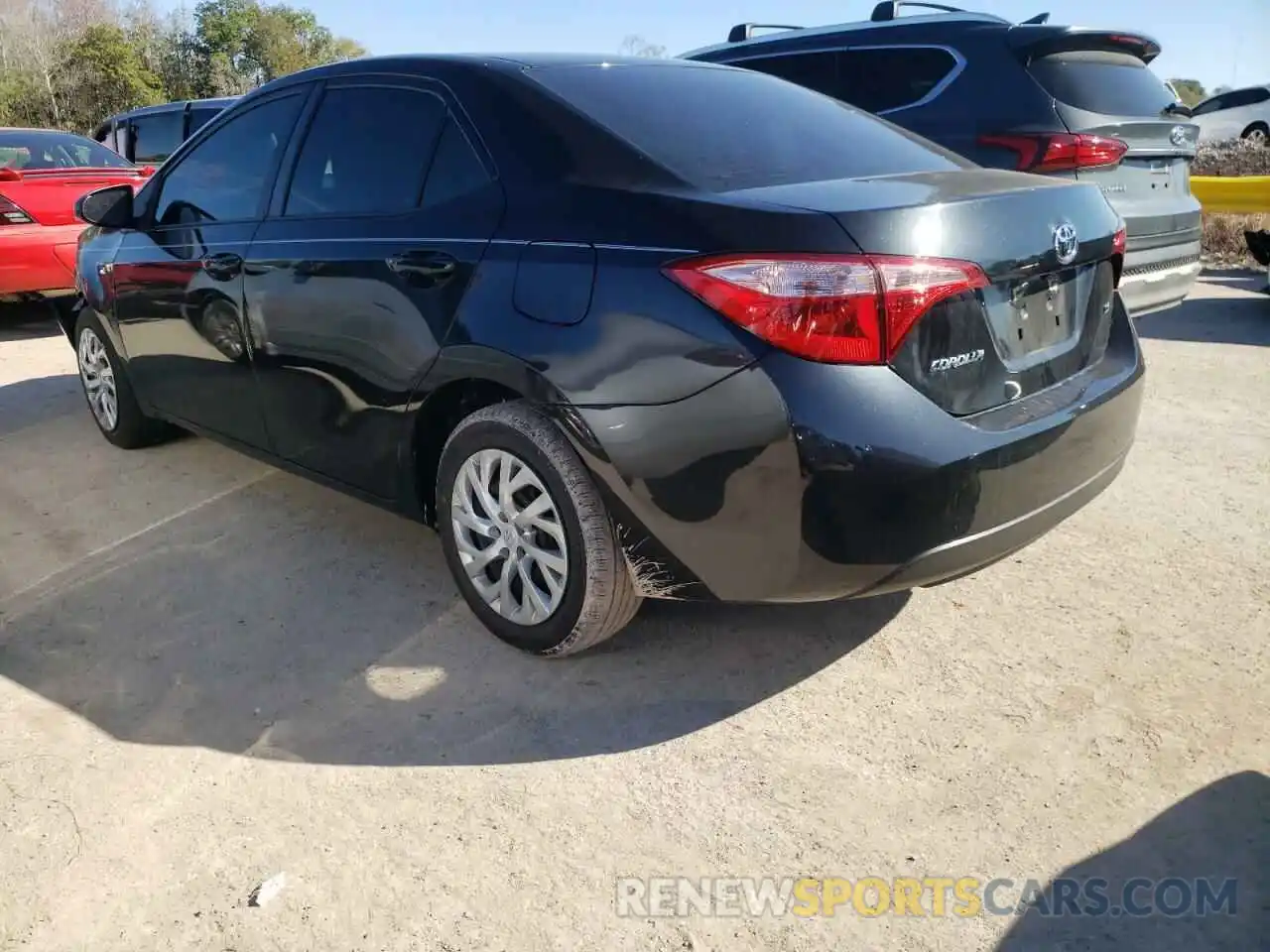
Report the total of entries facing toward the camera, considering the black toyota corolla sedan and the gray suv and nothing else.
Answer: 0

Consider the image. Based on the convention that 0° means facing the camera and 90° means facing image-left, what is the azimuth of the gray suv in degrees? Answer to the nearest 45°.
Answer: approximately 135°

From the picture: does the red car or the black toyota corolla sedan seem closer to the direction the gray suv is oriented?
the red car

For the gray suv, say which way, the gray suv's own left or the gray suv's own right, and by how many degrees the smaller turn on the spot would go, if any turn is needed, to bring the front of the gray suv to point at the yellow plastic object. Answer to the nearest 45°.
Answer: approximately 90° to the gray suv's own right

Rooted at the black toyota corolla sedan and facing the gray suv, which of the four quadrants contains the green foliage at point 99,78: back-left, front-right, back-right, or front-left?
front-left

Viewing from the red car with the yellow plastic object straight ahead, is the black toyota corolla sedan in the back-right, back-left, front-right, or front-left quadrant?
front-right

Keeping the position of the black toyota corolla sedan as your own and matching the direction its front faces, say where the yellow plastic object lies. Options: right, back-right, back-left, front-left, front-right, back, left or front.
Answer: right

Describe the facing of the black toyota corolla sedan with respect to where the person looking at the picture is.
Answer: facing away from the viewer and to the left of the viewer

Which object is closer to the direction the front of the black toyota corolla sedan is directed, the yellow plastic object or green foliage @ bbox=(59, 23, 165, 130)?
the green foliage

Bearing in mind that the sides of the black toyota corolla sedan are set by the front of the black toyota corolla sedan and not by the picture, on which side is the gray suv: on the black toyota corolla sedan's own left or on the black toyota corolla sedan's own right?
on the black toyota corolla sedan's own right

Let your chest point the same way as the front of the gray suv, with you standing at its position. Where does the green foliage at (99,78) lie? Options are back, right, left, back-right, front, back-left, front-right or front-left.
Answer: front

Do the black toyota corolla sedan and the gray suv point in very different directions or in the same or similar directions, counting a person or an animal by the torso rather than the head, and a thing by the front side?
same or similar directions

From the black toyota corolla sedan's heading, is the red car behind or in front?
in front

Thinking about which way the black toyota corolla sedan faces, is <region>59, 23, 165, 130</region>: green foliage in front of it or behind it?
in front

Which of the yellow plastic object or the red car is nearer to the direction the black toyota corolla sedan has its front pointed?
the red car
